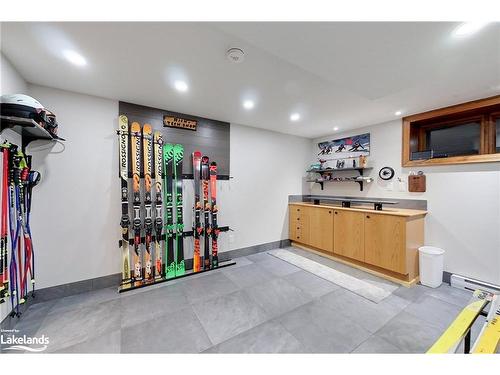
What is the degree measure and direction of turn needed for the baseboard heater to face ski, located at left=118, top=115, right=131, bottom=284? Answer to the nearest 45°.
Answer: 0° — it already faces it

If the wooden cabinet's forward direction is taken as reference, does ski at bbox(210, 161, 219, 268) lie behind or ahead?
ahead

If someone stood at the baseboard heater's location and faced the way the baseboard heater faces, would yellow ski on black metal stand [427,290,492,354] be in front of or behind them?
in front

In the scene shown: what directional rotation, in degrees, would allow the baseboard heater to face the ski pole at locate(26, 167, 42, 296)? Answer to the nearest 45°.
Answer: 0° — it already faces it

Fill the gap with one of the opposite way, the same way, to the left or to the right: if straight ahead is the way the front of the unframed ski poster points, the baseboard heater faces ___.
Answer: the same way

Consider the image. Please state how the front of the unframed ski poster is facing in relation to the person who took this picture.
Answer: facing the viewer and to the left of the viewer

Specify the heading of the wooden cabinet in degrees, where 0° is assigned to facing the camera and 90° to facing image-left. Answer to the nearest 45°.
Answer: approximately 45°

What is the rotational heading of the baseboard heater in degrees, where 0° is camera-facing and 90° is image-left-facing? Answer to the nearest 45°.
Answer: approximately 45°

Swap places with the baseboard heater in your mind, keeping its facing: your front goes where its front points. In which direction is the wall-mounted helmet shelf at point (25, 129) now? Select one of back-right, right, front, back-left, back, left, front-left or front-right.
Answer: front

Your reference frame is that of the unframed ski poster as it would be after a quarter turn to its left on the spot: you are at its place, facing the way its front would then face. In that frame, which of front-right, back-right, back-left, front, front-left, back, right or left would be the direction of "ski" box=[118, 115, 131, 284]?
right

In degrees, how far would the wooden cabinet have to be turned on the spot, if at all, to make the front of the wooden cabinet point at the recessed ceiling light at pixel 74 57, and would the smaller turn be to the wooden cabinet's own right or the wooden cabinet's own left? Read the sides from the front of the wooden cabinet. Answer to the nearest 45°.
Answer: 0° — it already faces it

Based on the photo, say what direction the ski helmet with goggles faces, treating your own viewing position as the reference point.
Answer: facing to the right of the viewer

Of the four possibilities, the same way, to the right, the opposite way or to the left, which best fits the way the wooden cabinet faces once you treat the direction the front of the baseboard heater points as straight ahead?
the same way

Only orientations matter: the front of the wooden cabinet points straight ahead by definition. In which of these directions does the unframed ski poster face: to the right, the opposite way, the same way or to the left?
the same way

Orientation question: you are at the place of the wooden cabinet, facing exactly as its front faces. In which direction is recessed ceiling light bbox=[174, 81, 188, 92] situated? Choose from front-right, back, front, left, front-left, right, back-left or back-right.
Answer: front
